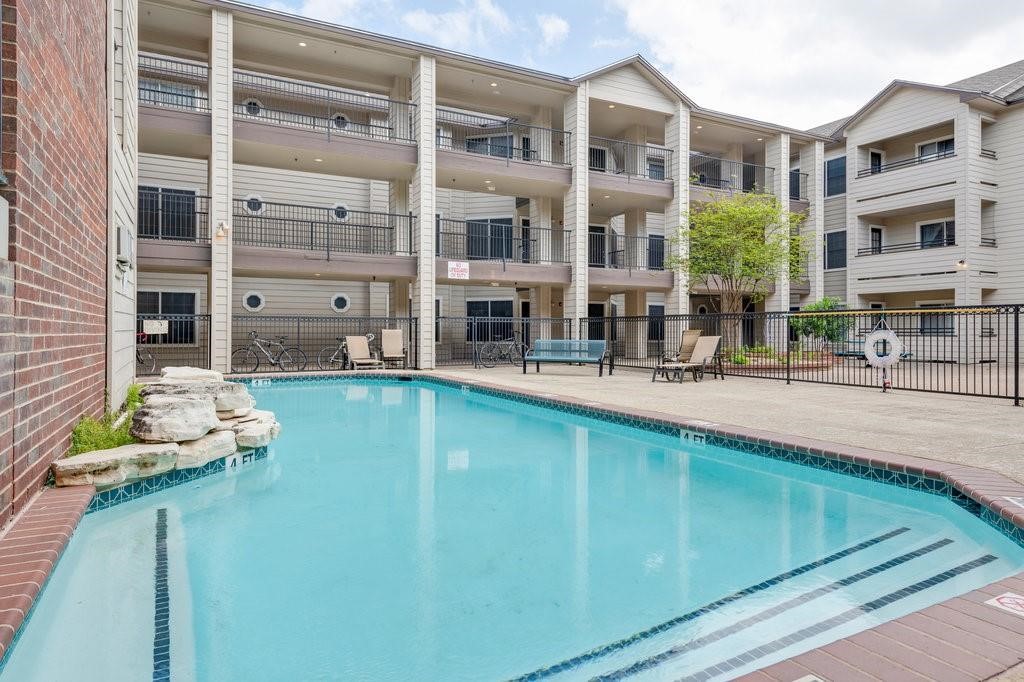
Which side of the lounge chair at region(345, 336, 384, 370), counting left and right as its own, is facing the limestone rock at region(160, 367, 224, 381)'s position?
right

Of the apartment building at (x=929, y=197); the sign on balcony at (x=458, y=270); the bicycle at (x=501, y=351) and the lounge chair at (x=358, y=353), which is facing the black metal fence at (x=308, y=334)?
the apartment building

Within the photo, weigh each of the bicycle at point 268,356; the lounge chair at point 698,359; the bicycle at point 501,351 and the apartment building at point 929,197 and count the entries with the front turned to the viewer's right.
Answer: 1

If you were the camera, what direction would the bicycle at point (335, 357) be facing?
facing to the right of the viewer

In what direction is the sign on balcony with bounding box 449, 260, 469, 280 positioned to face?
toward the camera

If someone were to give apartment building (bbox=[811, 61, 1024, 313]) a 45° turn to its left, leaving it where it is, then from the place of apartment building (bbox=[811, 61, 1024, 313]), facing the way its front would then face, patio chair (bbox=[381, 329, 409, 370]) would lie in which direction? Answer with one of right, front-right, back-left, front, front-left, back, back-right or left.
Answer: front-right

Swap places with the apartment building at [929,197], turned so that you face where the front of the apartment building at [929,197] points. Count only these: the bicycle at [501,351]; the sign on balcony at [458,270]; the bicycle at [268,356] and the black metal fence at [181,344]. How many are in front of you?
4

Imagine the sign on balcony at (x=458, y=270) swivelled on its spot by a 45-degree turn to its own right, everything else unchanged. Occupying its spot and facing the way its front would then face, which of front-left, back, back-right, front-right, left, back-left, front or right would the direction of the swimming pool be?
front-left

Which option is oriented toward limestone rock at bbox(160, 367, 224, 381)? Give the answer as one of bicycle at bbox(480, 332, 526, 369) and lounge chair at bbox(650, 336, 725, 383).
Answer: the lounge chair

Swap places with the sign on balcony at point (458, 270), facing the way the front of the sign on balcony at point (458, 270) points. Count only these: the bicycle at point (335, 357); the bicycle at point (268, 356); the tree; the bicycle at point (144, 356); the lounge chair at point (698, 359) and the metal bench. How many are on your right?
3

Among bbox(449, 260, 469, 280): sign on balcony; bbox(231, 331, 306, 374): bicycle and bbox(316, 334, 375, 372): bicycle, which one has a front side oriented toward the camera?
the sign on balcony
